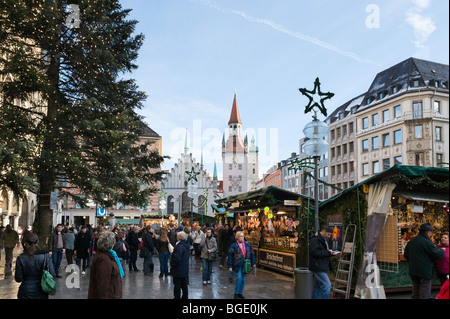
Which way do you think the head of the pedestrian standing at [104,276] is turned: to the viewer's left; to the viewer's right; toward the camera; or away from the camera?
away from the camera

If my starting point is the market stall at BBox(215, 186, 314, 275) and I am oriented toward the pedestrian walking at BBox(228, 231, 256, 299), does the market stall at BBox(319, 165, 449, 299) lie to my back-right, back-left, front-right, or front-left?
front-left

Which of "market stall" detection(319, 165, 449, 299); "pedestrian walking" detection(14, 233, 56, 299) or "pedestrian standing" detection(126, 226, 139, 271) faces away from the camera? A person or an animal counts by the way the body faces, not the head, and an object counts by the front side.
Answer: "pedestrian walking" detection(14, 233, 56, 299)

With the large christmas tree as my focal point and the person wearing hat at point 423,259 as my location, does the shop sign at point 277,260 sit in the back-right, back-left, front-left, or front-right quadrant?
front-right

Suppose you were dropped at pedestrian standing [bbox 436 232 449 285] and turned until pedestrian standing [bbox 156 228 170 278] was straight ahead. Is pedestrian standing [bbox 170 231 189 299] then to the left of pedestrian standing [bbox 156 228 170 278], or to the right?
left

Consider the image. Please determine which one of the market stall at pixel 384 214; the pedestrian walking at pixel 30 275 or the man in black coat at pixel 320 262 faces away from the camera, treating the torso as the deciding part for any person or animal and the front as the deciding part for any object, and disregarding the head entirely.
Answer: the pedestrian walking

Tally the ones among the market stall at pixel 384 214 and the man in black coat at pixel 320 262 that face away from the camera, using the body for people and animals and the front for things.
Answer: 0

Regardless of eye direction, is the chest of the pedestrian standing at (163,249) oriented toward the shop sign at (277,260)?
no

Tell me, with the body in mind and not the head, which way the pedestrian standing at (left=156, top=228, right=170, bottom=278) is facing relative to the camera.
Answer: away from the camera

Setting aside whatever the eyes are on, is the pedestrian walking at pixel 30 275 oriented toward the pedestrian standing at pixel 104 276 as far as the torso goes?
no
